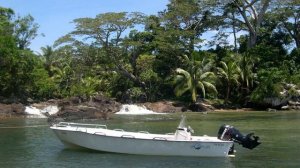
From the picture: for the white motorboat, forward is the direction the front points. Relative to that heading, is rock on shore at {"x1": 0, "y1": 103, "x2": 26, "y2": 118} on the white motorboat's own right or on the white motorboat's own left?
on the white motorboat's own right

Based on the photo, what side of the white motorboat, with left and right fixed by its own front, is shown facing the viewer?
left
